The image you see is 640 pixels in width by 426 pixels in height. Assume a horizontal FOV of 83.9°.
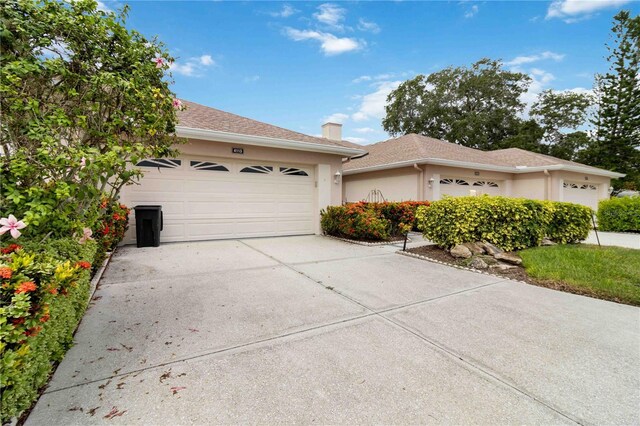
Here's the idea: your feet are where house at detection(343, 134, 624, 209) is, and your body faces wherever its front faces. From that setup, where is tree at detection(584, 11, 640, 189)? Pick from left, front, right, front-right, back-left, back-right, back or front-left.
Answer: left

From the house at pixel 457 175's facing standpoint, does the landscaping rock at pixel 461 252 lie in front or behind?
in front

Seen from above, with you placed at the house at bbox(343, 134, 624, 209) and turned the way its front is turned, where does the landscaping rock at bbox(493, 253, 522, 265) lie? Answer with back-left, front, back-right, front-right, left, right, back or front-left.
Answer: front-right

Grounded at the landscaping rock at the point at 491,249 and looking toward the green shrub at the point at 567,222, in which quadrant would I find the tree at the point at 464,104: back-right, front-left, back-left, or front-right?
front-left

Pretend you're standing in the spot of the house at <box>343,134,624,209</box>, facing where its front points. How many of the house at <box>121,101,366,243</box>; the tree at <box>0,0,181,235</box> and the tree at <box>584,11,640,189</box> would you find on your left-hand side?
1

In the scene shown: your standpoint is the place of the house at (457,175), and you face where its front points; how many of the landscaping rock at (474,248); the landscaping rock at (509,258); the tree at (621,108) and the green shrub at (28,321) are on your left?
1

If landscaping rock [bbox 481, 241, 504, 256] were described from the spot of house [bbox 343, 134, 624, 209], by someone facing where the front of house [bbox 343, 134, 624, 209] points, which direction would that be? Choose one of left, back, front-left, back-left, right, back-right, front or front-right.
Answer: front-right

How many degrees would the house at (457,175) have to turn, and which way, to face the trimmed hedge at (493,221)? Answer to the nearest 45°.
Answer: approximately 45° to its right

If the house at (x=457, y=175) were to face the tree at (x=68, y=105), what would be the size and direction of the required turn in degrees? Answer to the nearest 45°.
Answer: approximately 45° to its right

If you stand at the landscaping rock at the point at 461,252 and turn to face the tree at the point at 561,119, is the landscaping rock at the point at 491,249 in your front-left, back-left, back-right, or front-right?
front-right

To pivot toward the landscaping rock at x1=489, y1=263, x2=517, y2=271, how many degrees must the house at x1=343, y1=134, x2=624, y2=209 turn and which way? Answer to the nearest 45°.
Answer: approximately 45° to its right

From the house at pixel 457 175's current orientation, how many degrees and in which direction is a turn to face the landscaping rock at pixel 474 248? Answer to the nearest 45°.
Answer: approximately 45° to its right

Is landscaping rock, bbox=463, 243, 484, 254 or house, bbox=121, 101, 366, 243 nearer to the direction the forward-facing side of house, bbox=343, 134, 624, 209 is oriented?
the landscaping rock

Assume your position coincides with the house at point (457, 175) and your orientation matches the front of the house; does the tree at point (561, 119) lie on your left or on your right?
on your left

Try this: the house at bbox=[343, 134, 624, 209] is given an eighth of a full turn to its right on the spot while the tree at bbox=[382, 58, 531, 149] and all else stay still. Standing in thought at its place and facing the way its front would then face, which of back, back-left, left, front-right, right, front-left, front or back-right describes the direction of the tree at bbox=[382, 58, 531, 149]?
back

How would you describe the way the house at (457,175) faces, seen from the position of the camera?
facing the viewer and to the right of the viewer

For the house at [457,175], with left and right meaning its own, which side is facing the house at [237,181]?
right
